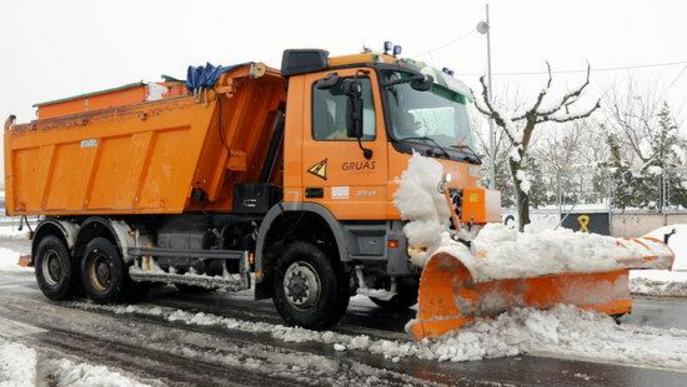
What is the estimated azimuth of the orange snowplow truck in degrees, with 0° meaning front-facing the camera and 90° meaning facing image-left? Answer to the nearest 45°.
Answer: approximately 315°

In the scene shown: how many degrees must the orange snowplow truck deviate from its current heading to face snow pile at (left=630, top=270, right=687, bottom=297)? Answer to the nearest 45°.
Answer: approximately 45° to its left

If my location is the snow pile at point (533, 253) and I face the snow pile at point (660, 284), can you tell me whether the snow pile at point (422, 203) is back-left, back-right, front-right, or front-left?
back-left

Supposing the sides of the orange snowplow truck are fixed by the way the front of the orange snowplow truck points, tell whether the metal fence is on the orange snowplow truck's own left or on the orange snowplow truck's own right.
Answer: on the orange snowplow truck's own left

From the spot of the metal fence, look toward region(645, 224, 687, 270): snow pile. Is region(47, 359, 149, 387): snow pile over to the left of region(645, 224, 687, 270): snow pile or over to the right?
right

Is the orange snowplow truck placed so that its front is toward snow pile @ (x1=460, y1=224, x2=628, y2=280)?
yes

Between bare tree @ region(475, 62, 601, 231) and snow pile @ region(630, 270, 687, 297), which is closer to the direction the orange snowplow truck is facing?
the snow pile

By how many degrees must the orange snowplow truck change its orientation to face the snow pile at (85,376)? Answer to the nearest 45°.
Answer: approximately 90° to its right

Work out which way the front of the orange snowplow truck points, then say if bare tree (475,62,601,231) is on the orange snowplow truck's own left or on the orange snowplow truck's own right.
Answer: on the orange snowplow truck's own left
